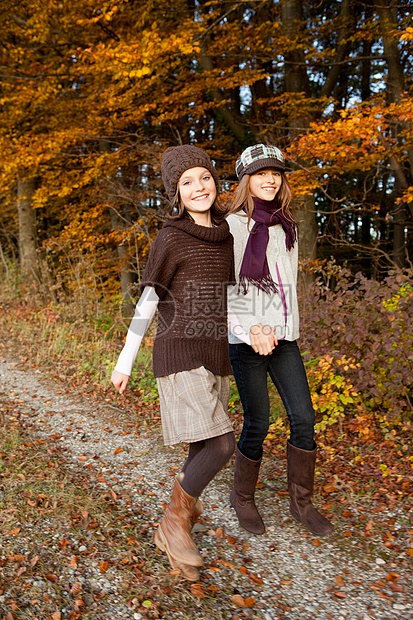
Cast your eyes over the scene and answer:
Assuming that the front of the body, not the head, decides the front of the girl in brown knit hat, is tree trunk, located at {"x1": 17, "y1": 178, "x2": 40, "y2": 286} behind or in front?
behind

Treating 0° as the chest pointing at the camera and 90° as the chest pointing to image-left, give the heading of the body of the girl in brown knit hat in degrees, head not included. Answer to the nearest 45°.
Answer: approximately 315°
